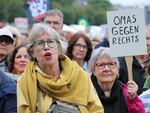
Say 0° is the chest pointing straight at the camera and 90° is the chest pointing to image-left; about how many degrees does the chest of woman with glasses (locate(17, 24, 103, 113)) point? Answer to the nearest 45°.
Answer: approximately 0°

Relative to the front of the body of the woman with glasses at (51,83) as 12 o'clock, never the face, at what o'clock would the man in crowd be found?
The man in crowd is roughly at 6 o'clock from the woman with glasses.

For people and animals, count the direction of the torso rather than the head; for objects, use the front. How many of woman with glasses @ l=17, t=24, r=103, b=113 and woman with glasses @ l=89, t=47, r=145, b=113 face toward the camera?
2

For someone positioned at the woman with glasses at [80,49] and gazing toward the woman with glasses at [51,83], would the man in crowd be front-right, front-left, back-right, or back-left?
back-right

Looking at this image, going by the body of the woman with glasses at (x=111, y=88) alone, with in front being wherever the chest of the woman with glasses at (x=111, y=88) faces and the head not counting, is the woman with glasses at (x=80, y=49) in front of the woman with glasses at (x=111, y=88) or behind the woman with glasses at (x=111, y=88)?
behind

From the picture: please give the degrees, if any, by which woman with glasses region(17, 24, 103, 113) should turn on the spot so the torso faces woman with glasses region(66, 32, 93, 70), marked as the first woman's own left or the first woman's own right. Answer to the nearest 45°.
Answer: approximately 180°
